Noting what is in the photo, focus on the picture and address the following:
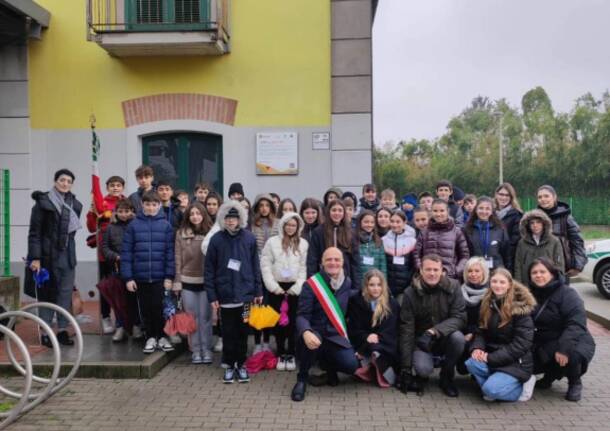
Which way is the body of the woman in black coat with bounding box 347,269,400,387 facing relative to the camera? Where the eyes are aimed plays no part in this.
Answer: toward the camera

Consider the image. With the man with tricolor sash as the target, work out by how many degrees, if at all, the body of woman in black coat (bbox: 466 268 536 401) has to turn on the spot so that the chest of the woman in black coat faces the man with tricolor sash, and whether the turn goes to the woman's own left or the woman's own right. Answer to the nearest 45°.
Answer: approximately 45° to the woman's own right

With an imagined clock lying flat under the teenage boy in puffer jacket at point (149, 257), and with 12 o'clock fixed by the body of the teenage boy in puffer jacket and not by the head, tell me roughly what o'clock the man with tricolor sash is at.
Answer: The man with tricolor sash is roughly at 10 o'clock from the teenage boy in puffer jacket.

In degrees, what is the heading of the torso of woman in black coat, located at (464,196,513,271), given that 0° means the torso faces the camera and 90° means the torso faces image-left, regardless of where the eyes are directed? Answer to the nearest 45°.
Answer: approximately 0°

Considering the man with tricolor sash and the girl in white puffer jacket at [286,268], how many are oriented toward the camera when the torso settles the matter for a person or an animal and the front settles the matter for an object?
2

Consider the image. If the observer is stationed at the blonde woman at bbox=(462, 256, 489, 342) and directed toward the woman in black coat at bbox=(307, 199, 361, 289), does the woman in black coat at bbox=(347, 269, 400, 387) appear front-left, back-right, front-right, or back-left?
front-left

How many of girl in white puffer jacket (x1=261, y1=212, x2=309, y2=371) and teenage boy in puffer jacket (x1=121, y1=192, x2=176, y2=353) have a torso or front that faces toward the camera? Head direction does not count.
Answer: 2

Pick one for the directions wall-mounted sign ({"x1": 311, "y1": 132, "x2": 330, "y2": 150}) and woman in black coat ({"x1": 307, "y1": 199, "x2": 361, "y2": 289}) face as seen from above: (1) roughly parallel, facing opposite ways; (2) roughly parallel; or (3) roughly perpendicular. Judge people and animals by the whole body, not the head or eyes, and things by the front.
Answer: roughly parallel

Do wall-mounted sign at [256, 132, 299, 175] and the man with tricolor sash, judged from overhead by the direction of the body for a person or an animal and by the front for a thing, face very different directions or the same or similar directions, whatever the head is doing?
same or similar directions

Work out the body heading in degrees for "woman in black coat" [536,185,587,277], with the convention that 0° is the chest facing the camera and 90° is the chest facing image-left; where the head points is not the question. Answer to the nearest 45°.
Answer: approximately 45°

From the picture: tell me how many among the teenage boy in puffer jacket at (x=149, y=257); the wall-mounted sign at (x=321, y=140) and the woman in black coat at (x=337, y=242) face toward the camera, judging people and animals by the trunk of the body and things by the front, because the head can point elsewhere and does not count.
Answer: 3

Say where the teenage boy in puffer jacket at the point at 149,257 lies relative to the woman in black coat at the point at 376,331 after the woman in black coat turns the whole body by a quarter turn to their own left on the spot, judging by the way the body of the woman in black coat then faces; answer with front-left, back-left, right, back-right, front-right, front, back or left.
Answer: back

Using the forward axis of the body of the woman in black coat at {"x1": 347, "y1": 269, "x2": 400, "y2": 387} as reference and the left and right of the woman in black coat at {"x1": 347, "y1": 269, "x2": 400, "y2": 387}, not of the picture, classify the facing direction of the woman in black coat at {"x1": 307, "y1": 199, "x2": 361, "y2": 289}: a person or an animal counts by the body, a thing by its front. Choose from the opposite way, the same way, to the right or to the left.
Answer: the same way

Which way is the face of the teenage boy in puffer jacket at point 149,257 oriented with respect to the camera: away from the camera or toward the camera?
toward the camera

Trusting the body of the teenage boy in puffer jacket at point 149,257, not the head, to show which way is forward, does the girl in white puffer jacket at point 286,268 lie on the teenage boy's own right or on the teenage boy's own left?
on the teenage boy's own left

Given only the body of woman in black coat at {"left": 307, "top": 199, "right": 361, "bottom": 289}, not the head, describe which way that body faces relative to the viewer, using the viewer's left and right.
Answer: facing the viewer

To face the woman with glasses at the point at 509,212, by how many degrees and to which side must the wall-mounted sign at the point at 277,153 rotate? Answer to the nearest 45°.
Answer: approximately 45° to its left

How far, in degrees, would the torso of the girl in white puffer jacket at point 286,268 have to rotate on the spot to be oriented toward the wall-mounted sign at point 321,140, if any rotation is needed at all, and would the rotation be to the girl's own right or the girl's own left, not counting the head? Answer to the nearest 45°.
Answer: approximately 180°
